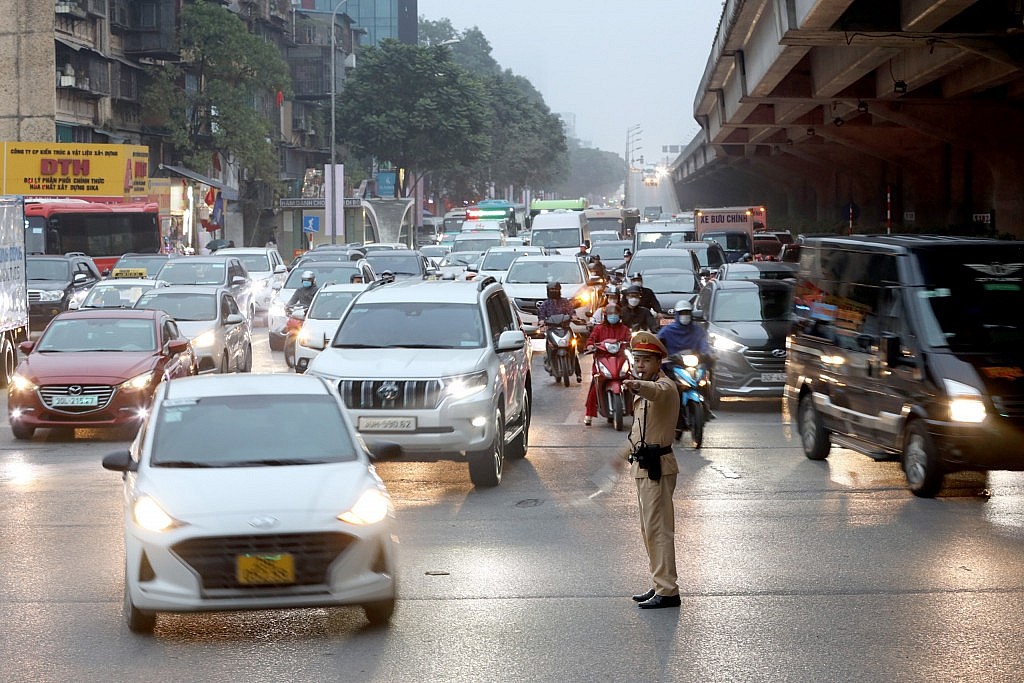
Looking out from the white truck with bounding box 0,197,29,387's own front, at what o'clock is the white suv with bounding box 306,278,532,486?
The white suv is roughly at 10 o'clock from the white truck.

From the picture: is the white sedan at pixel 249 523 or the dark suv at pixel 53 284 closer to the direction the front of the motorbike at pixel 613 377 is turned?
the white sedan

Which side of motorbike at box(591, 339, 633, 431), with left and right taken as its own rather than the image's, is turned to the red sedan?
right

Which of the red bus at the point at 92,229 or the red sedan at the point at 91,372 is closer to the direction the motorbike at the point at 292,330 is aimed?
the red sedan

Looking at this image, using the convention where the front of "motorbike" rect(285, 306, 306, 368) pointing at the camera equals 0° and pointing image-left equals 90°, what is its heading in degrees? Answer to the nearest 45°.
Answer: approximately 0°

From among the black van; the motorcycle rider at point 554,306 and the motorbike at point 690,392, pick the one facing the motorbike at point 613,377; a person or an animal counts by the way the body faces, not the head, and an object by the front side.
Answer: the motorcycle rider

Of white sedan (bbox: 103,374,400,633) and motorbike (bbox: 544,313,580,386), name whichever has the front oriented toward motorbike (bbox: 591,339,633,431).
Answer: motorbike (bbox: 544,313,580,386)
